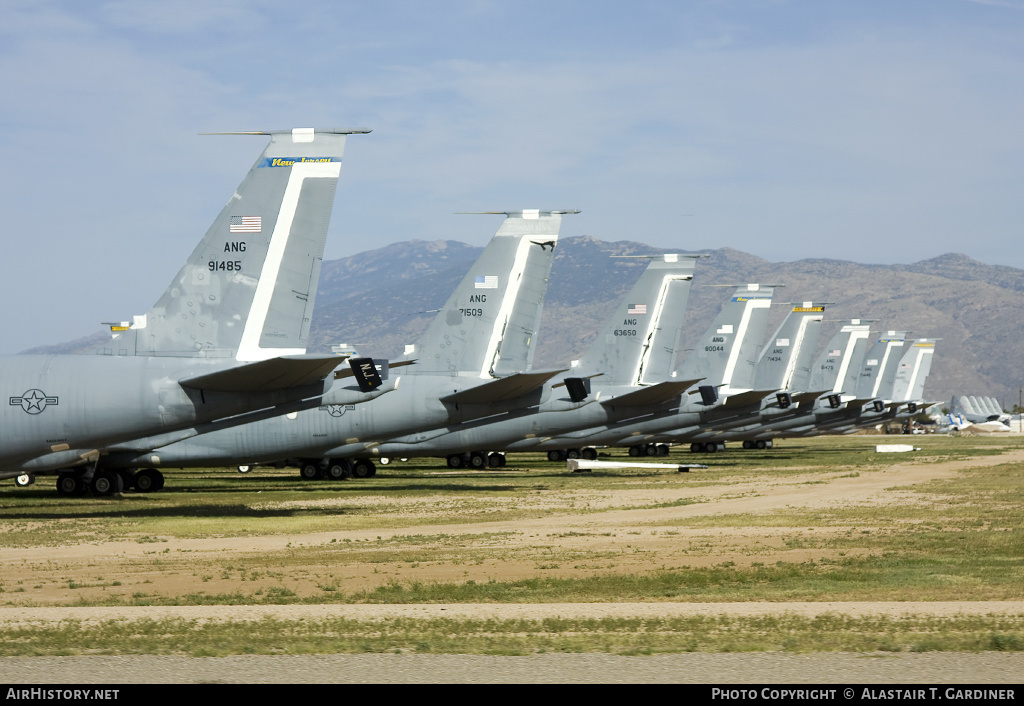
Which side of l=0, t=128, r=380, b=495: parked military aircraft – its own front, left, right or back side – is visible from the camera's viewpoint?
left

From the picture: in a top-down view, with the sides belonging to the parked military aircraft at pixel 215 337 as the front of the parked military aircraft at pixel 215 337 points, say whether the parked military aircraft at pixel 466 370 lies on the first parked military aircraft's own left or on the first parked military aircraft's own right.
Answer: on the first parked military aircraft's own right
